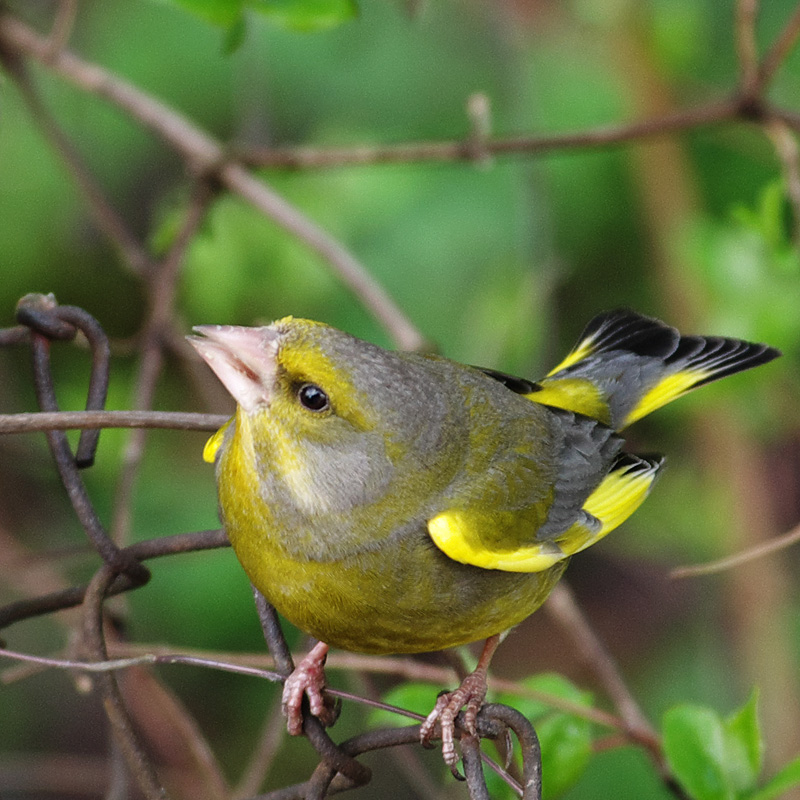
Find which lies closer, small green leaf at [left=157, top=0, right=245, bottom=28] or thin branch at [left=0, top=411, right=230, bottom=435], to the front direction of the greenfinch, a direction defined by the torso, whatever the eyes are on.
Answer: the thin branch

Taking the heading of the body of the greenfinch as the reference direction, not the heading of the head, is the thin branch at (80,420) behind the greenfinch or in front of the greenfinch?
in front

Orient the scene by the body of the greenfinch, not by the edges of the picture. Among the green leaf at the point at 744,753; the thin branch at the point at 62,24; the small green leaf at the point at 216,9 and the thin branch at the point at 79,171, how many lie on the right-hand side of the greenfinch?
3

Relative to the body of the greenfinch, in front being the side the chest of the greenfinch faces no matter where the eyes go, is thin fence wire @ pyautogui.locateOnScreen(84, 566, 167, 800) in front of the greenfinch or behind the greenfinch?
in front

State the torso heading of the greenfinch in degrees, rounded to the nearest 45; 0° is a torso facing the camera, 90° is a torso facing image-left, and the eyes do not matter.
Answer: approximately 45°

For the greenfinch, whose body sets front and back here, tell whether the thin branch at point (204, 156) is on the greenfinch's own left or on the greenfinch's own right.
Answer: on the greenfinch's own right

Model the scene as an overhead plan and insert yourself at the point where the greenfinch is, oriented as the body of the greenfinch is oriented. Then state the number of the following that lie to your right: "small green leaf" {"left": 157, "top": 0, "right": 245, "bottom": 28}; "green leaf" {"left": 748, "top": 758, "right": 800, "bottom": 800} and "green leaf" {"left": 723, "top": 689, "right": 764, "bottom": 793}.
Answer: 1

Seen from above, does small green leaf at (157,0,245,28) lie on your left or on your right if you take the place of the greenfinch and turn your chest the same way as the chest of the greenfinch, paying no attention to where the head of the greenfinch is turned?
on your right

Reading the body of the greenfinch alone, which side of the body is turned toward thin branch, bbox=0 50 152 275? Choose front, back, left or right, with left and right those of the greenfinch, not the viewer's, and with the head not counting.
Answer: right

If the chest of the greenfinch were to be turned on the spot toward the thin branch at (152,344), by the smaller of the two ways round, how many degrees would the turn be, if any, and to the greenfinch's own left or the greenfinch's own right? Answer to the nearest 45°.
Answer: approximately 90° to the greenfinch's own right

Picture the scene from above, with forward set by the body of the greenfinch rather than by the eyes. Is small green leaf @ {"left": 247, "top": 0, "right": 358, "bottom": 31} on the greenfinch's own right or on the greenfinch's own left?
on the greenfinch's own right

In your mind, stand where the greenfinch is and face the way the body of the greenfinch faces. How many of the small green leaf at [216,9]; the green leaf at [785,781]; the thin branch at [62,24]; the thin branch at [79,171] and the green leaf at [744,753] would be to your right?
3
